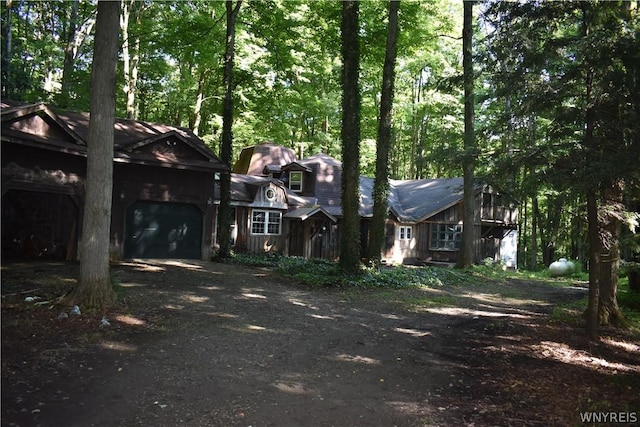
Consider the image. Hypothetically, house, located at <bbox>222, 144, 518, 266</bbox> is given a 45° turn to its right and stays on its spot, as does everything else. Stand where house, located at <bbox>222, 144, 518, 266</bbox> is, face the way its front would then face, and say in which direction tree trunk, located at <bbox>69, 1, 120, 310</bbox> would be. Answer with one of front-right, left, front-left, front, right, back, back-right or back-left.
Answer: front-left

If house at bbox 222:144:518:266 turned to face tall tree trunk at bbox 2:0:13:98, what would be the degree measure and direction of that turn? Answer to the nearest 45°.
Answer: approximately 45° to its right

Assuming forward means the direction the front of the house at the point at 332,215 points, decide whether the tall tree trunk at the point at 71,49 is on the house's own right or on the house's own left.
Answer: on the house's own right

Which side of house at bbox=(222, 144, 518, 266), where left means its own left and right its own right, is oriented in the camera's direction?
front

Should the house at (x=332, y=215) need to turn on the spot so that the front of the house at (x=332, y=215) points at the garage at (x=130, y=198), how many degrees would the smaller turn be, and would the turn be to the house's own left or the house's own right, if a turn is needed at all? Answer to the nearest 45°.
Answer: approximately 45° to the house's own right

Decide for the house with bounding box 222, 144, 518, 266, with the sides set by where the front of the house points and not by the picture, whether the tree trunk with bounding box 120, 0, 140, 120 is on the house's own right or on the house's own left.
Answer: on the house's own right

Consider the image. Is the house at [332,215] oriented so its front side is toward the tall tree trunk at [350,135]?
yes

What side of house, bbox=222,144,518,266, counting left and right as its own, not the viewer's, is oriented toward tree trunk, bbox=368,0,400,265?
front
